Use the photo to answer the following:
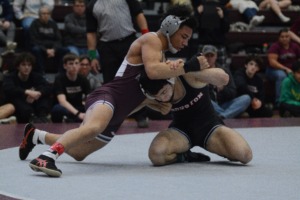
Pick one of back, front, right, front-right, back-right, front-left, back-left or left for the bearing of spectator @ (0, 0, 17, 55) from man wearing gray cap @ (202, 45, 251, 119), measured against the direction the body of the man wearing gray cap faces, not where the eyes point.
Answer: right

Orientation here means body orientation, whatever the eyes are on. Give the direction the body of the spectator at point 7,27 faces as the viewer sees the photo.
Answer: toward the camera

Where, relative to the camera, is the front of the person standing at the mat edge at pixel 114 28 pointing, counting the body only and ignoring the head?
toward the camera

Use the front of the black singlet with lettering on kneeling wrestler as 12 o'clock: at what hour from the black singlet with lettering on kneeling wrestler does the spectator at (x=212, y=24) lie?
The spectator is roughly at 6 o'clock from the black singlet with lettering on kneeling wrestler.

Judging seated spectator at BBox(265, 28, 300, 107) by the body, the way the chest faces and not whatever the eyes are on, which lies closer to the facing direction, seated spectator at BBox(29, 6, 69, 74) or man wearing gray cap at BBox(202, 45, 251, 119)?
the man wearing gray cap

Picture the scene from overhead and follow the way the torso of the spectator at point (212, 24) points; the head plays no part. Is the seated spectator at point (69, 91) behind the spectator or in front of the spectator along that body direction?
in front

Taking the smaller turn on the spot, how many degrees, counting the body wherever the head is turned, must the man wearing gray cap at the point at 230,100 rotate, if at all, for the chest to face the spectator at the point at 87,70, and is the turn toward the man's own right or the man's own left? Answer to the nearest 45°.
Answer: approximately 90° to the man's own right

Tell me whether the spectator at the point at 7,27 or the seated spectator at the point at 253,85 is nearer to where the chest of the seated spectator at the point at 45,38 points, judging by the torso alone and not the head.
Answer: the seated spectator

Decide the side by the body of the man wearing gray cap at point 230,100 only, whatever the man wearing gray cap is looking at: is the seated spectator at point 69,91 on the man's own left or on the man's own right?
on the man's own right

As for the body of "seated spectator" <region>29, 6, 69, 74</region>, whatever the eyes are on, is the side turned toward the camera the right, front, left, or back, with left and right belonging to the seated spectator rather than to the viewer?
front
